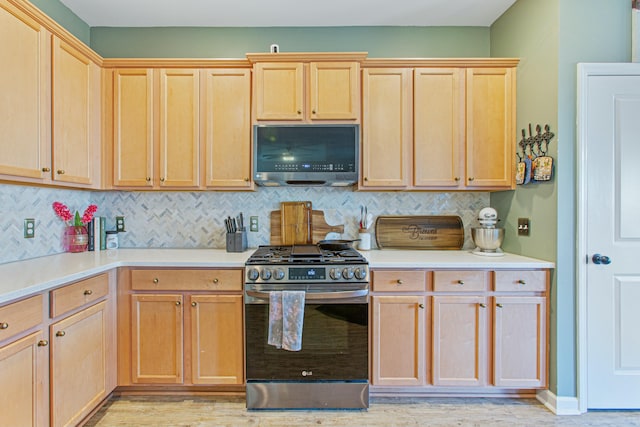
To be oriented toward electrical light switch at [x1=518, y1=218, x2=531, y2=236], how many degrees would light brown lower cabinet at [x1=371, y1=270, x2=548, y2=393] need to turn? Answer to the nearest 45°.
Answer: approximately 135° to its left

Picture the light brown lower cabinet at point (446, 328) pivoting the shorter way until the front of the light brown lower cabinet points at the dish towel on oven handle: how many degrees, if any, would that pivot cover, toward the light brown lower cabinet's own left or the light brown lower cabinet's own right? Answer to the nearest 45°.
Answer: approximately 45° to the light brown lower cabinet's own right

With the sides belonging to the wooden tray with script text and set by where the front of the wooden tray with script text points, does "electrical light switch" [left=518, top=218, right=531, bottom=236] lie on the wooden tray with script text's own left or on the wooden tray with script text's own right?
on the wooden tray with script text's own left
